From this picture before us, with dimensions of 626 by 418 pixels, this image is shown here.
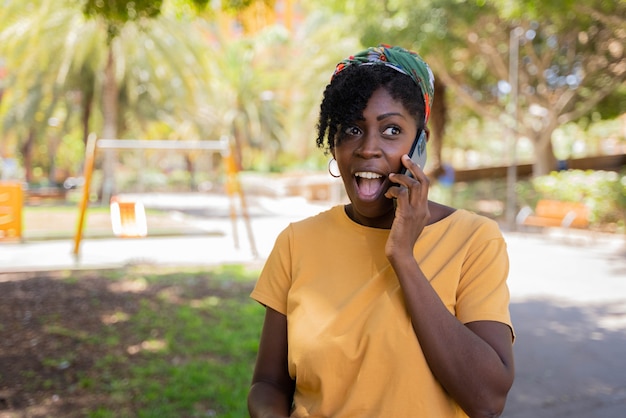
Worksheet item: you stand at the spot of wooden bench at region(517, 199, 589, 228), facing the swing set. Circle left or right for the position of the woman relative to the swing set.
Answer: left

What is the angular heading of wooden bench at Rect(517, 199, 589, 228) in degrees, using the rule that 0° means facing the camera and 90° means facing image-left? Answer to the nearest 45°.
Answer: approximately 45°

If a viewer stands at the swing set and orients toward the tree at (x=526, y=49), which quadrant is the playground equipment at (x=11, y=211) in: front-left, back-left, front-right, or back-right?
back-left

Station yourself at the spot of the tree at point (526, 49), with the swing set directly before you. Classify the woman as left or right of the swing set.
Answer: left

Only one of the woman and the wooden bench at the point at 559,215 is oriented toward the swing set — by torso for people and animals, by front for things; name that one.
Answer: the wooden bench

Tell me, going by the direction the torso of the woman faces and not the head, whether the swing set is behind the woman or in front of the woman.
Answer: behind

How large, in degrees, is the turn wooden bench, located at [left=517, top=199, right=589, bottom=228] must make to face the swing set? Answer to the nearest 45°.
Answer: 0° — it already faces it

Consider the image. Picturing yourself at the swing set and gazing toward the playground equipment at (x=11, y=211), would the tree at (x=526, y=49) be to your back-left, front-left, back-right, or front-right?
back-right
